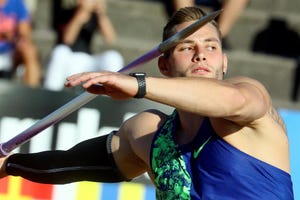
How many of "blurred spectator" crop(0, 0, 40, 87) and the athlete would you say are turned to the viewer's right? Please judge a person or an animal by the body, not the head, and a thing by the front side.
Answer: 0

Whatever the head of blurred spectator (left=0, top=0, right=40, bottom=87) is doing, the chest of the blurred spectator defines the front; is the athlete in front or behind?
in front

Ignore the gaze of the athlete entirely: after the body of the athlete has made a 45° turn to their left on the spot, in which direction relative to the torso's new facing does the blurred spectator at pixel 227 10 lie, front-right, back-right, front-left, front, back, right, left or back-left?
back

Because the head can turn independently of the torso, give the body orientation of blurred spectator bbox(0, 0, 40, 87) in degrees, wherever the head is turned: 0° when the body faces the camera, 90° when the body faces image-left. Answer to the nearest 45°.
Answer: approximately 0°

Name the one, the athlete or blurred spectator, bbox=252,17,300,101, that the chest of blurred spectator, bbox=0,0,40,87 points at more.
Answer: the athlete

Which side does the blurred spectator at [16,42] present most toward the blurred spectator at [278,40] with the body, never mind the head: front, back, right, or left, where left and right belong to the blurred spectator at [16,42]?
left

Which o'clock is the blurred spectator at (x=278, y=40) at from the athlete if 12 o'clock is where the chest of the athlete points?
The blurred spectator is roughly at 5 o'clock from the athlete.

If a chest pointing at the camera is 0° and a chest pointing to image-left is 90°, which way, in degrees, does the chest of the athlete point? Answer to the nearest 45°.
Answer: approximately 45°

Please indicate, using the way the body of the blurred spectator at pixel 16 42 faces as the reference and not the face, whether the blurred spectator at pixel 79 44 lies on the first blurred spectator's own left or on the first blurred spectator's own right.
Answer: on the first blurred spectator's own left

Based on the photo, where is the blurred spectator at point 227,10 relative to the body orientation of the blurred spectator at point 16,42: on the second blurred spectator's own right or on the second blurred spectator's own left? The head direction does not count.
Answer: on the second blurred spectator's own left

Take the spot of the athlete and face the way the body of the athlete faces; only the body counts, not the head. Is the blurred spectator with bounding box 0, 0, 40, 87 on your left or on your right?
on your right
